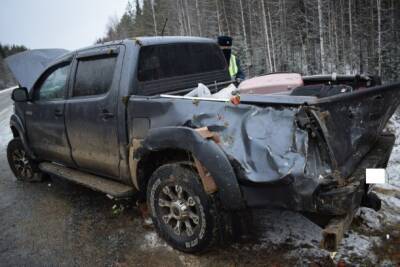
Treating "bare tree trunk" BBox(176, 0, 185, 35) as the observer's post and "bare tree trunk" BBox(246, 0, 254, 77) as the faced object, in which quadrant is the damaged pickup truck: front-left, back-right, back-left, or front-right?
front-right

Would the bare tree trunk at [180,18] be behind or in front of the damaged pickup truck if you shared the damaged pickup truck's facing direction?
in front

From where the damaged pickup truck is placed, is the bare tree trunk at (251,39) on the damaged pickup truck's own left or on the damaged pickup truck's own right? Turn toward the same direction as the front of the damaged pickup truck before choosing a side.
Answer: on the damaged pickup truck's own right

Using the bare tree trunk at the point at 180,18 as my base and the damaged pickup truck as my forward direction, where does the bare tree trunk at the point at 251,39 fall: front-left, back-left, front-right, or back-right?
front-left

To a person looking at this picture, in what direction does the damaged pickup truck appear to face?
facing away from the viewer and to the left of the viewer
